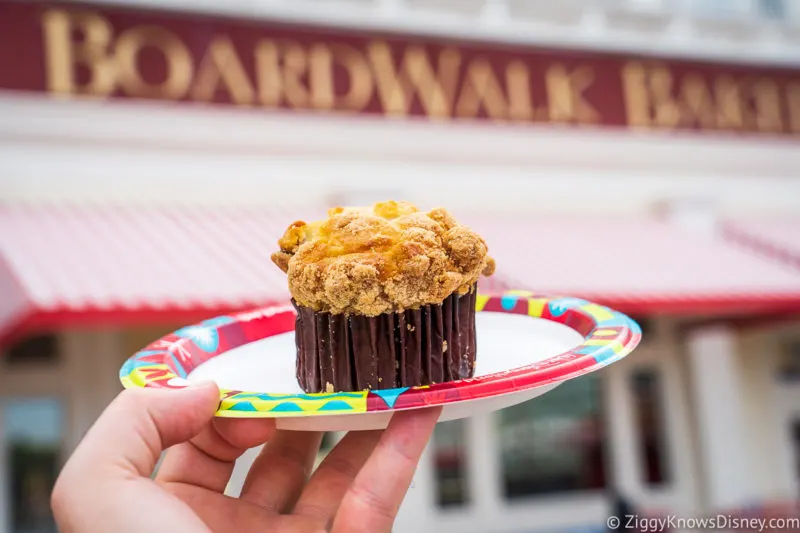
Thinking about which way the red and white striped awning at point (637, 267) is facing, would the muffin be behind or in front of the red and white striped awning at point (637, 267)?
in front

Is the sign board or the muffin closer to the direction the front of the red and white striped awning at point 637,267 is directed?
the muffin

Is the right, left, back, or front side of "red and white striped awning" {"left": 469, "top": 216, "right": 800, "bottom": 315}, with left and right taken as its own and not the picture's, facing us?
front
